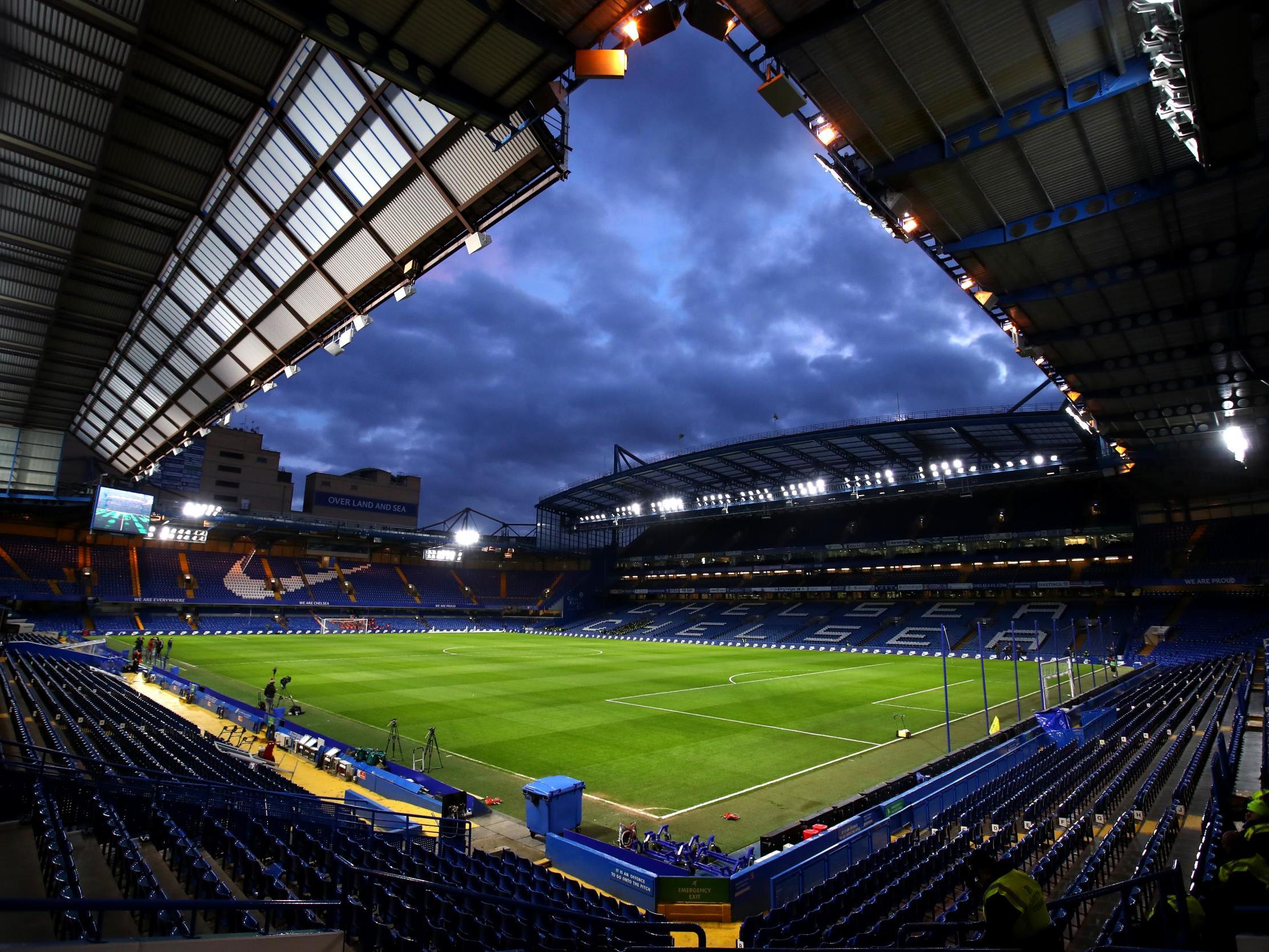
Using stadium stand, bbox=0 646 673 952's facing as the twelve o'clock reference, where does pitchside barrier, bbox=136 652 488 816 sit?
The pitchside barrier is roughly at 11 o'clock from the stadium stand.

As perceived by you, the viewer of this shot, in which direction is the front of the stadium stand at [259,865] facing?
facing away from the viewer and to the right of the viewer

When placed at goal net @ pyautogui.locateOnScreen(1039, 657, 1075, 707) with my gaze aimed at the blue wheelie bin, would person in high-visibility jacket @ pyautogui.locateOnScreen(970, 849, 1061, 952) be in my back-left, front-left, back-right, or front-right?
front-left

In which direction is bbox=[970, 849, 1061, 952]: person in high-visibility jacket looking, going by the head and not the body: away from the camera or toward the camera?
away from the camera

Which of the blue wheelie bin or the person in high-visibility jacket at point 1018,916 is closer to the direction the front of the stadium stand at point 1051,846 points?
the blue wheelie bin

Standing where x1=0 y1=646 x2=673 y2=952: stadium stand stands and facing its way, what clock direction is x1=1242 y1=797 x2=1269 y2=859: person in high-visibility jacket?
The person in high-visibility jacket is roughly at 3 o'clock from the stadium stand.

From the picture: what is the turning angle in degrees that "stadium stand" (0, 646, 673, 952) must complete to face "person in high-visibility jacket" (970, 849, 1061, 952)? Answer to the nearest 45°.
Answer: approximately 90° to its right

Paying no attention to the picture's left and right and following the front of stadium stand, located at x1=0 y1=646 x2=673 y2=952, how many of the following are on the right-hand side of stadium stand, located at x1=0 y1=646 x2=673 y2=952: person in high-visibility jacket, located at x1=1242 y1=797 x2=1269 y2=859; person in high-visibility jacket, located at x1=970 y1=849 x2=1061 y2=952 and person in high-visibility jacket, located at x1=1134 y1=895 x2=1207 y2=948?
3

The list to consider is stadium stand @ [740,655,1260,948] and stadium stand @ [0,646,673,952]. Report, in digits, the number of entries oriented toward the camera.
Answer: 0

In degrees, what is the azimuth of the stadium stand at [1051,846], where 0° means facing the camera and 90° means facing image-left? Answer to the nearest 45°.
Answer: approximately 135°
